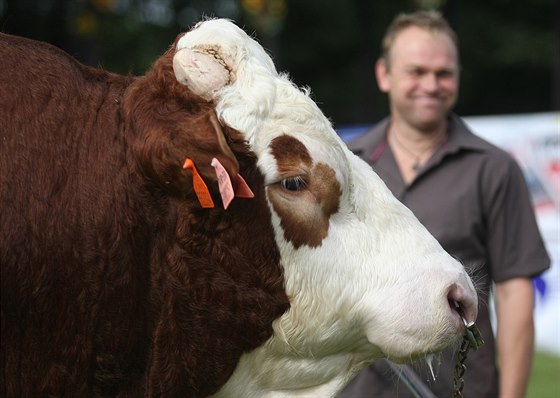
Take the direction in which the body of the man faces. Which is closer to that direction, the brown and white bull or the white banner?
the brown and white bull

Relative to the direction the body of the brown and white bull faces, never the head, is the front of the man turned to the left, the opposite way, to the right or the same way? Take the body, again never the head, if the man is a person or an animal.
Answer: to the right

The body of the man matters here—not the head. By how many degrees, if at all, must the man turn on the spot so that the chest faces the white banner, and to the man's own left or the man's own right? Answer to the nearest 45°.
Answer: approximately 180°

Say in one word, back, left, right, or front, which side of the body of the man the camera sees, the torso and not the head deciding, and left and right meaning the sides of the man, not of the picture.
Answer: front

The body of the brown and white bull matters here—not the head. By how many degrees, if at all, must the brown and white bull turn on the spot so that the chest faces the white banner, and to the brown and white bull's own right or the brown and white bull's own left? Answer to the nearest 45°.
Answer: approximately 45° to the brown and white bull's own left

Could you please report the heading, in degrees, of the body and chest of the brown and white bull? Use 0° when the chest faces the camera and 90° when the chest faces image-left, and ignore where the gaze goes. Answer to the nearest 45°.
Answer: approximately 270°

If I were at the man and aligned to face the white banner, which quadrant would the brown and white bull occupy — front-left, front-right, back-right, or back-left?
back-left

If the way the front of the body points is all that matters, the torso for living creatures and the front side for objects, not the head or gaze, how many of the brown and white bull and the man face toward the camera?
1

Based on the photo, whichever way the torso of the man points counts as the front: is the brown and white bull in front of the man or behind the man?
in front
